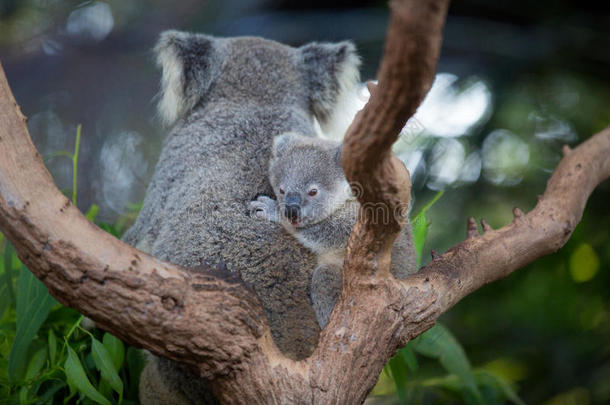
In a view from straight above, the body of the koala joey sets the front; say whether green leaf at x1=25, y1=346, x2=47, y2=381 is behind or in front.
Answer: in front

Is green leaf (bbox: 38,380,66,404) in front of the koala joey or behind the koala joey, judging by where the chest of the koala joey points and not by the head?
in front

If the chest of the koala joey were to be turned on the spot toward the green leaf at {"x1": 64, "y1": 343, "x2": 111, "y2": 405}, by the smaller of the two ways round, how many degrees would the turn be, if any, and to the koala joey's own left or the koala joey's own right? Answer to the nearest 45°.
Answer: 0° — it already faces it
